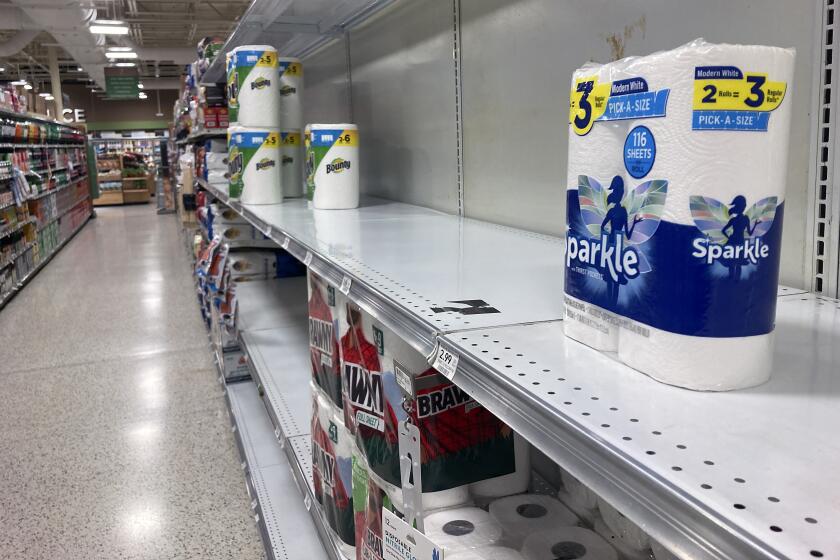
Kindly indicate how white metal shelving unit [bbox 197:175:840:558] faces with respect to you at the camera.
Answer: facing the viewer and to the left of the viewer
